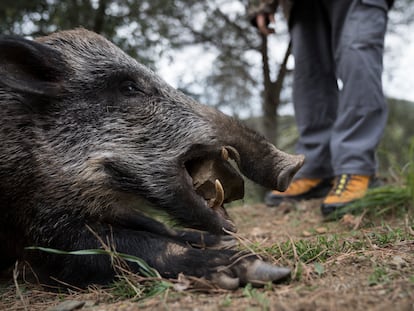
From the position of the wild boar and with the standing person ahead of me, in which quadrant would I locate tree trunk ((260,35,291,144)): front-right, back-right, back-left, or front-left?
front-left

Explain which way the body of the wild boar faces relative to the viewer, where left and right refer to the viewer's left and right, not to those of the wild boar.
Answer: facing to the right of the viewer

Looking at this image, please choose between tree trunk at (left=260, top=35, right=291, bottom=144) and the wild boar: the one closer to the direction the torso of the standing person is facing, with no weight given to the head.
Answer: the wild boar

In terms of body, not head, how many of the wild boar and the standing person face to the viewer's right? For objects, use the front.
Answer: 1

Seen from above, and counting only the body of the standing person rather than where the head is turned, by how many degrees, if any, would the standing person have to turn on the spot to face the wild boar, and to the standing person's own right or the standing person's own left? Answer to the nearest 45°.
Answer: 0° — they already face it

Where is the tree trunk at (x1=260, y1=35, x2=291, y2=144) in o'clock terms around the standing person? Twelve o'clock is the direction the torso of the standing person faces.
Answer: The tree trunk is roughly at 4 o'clock from the standing person.

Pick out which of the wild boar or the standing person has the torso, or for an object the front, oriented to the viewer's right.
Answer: the wild boar

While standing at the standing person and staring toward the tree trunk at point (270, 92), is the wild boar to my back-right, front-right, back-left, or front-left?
back-left

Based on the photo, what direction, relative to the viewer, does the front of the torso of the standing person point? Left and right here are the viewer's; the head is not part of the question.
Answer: facing the viewer and to the left of the viewer

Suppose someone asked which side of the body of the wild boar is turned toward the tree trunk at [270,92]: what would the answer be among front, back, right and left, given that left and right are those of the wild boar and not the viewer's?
left

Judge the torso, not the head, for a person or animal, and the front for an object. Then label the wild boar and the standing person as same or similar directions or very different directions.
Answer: very different directions
